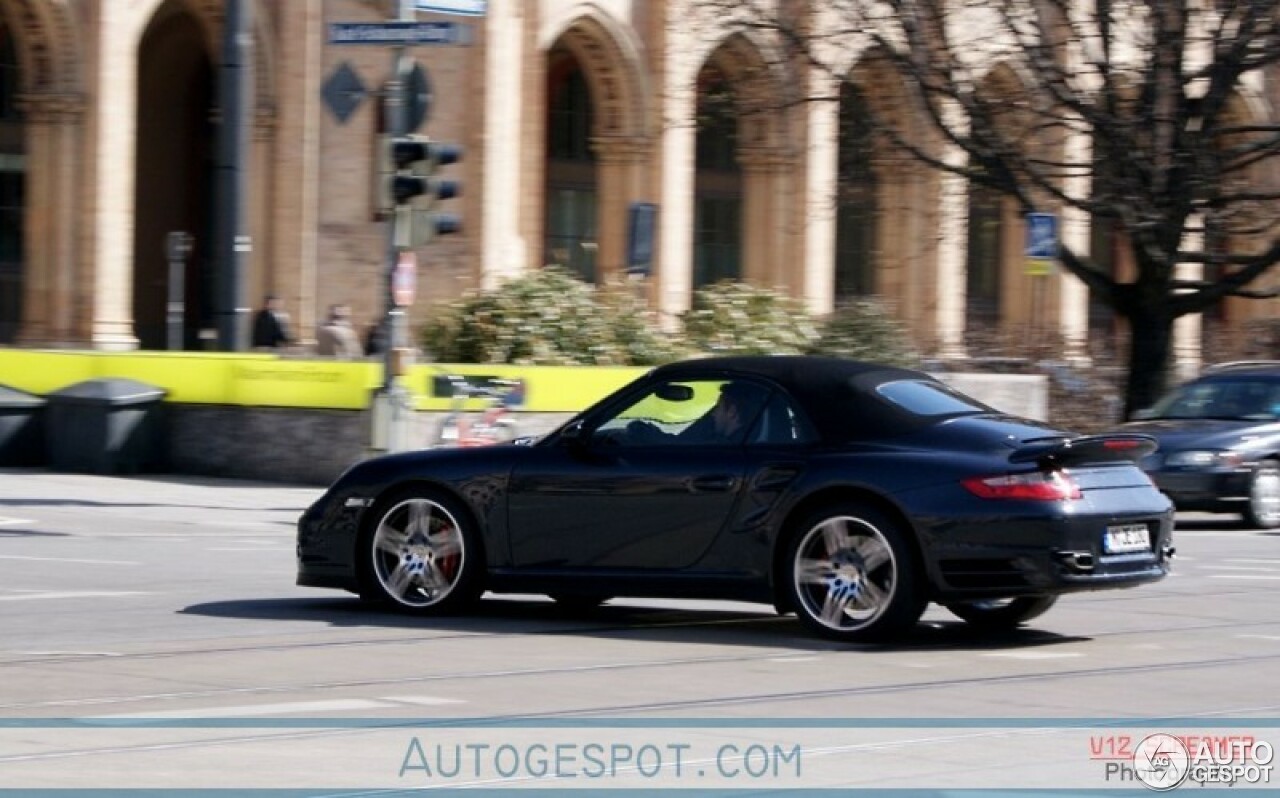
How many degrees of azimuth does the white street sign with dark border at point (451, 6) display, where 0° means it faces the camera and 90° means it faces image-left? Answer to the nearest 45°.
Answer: approximately 0°

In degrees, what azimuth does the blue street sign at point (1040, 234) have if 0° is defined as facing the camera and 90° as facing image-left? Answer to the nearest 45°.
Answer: approximately 0°

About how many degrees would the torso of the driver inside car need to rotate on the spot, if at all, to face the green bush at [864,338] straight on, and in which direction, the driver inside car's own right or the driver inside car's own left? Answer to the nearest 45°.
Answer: approximately 90° to the driver inside car's own right

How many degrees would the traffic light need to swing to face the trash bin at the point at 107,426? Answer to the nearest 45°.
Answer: approximately 135° to its left

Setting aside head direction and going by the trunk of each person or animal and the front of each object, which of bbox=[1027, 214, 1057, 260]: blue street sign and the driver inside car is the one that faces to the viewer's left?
the driver inside car

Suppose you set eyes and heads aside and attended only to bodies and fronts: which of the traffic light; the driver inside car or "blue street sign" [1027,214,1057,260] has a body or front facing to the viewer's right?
the traffic light

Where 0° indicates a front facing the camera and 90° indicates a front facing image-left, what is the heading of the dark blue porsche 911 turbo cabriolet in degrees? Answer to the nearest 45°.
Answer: approximately 135°

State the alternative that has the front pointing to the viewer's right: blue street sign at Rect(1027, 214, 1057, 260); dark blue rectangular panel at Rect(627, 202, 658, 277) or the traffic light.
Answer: the traffic light

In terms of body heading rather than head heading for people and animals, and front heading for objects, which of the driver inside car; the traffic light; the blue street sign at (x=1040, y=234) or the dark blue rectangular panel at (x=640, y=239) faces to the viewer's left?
the driver inside car

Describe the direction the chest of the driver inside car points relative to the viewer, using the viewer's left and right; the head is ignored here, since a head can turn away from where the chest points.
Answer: facing to the left of the viewer

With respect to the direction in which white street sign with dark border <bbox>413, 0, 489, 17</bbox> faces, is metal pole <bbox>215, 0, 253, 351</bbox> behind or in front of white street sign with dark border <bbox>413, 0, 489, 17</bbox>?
behind

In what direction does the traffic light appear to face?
to the viewer's right
